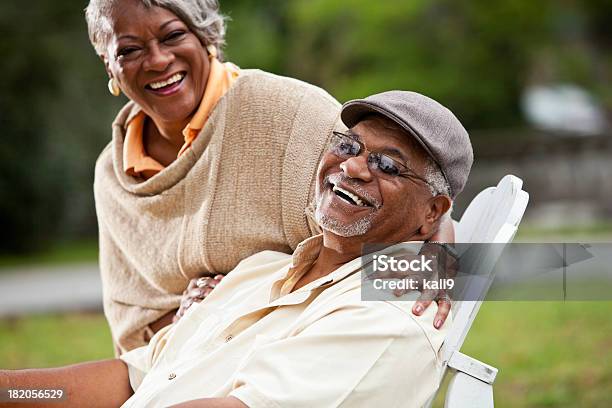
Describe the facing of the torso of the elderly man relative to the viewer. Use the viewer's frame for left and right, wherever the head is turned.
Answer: facing the viewer and to the left of the viewer

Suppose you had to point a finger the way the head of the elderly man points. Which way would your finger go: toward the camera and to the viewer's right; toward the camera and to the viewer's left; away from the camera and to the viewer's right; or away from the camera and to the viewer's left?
toward the camera and to the viewer's left

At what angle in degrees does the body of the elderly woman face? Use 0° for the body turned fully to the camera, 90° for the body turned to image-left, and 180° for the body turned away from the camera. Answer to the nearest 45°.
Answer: approximately 45°

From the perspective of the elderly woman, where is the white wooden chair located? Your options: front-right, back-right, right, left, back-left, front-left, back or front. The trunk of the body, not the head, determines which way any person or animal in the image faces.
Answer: left

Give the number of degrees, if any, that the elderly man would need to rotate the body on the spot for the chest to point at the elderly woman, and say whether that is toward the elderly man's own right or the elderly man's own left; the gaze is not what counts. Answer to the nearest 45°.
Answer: approximately 90° to the elderly man's own right

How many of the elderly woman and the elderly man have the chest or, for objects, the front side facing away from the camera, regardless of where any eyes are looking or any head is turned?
0

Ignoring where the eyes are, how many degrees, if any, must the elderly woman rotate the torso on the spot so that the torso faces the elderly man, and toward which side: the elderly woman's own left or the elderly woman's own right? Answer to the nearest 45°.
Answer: approximately 90° to the elderly woman's own left
